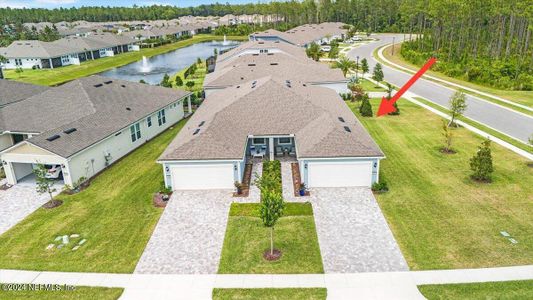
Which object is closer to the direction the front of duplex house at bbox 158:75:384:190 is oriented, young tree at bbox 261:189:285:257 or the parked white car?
the young tree

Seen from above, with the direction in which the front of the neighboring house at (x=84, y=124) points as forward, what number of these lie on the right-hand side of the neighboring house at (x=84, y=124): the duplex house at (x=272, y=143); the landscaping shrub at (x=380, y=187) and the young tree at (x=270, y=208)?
0

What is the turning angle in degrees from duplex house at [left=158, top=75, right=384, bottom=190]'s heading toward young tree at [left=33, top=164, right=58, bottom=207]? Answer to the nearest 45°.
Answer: approximately 90° to its right

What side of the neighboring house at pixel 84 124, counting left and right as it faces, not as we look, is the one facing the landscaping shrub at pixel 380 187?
left

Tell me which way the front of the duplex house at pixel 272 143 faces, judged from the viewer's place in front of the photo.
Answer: facing the viewer

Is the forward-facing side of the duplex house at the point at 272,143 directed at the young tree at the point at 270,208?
yes

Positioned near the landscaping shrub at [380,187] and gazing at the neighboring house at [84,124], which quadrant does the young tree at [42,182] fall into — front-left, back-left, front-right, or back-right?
front-left

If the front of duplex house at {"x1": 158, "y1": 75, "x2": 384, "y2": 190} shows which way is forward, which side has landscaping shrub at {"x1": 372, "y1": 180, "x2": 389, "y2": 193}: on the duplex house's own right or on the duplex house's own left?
on the duplex house's own left

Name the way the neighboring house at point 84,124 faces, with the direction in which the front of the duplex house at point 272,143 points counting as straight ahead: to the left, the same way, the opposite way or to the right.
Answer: the same way

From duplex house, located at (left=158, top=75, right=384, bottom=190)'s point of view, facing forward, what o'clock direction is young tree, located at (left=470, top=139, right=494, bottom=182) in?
The young tree is roughly at 9 o'clock from the duplex house.

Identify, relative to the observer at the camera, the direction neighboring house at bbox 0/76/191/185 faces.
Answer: facing the viewer and to the left of the viewer

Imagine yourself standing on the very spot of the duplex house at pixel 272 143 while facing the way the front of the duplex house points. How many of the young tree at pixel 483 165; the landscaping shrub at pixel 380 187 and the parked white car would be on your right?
1

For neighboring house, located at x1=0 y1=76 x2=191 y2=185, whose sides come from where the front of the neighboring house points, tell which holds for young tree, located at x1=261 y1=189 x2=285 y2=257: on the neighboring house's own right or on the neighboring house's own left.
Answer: on the neighboring house's own left

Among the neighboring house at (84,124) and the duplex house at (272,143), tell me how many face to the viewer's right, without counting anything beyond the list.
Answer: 0

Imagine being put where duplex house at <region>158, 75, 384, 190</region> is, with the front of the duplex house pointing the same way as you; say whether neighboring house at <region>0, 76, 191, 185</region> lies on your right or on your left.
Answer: on your right
